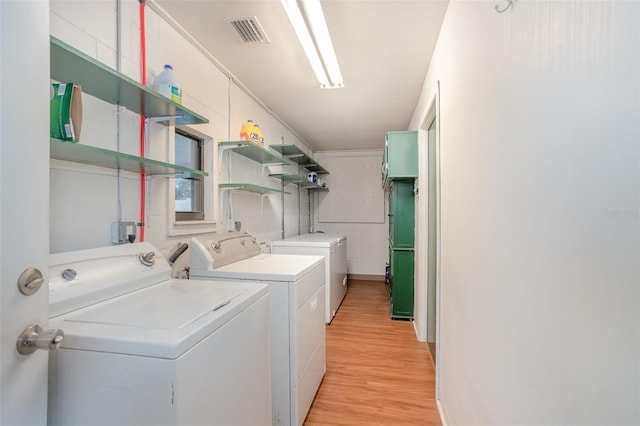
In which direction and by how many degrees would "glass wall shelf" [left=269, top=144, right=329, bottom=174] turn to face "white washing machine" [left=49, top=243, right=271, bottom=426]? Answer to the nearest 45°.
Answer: approximately 90° to its right

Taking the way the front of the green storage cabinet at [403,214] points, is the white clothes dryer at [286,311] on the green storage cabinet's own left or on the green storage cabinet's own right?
on the green storage cabinet's own left

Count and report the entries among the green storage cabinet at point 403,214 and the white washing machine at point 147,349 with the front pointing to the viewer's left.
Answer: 1

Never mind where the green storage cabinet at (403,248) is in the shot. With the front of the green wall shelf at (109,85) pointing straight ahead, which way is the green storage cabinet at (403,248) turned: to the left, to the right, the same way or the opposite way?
the opposite way

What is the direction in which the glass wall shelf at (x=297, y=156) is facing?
to the viewer's right

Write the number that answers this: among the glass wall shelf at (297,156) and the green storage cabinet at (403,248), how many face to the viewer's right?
1

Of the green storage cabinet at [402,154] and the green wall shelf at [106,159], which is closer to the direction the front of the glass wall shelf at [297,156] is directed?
the green storage cabinet

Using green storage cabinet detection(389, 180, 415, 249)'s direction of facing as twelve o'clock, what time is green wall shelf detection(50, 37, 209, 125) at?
The green wall shelf is roughly at 10 o'clock from the green storage cabinet.

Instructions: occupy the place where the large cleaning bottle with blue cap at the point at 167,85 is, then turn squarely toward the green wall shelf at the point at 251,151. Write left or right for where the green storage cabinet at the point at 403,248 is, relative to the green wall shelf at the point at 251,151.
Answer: right

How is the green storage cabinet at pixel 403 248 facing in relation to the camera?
to the viewer's left

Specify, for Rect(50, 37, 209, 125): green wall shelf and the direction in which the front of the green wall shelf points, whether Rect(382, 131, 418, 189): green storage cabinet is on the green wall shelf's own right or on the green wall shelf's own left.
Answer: on the green wall shelf's own left

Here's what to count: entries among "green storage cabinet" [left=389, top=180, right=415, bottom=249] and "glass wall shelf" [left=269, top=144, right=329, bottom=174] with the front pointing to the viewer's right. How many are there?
1

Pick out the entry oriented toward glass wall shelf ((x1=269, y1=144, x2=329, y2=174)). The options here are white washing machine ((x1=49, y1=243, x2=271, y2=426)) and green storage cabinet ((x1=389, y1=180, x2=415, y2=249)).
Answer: the green storage cabinet

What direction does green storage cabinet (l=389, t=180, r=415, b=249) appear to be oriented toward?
to the viewer's left
